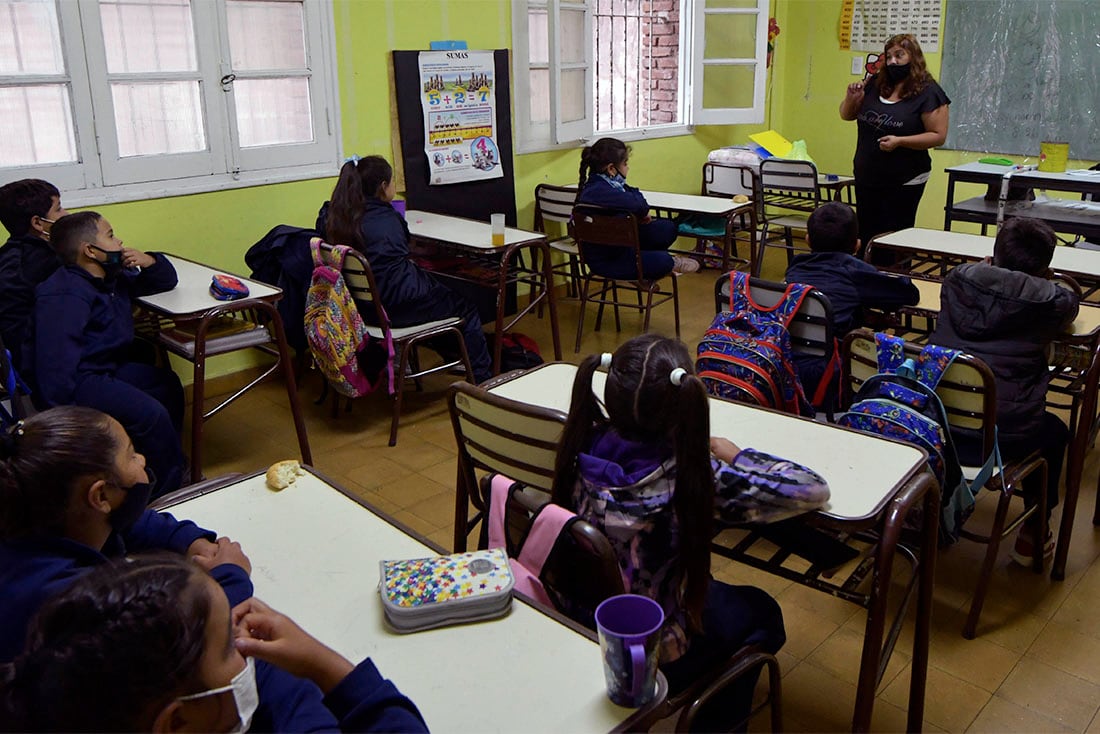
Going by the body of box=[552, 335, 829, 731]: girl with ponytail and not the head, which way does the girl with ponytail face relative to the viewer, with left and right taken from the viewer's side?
facing away from the viewer and to the right of the viewer

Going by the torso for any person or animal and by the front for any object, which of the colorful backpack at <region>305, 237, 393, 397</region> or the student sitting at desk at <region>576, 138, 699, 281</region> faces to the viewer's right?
the student sitting at desk

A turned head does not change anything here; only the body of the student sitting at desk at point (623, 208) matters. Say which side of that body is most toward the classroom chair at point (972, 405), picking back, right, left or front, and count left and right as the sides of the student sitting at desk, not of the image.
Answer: right

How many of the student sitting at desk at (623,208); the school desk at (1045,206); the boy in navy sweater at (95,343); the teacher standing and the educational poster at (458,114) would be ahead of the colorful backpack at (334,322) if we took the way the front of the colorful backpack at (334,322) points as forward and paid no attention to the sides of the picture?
1

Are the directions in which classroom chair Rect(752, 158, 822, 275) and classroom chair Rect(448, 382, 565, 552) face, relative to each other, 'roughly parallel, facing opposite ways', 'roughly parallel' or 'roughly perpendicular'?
roughly parallel

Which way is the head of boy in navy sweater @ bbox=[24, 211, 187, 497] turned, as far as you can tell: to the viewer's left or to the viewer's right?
to the viewer's right

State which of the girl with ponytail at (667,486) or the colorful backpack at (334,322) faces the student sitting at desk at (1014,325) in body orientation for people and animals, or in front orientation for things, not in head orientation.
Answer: the girl with ponytail

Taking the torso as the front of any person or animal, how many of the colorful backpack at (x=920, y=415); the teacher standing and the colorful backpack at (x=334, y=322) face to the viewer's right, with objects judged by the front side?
0

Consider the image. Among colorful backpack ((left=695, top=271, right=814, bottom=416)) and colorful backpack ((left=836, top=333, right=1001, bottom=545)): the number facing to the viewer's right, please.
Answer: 0

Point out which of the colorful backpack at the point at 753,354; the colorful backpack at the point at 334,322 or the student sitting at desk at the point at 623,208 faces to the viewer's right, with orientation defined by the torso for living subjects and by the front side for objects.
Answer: the student sitting at desk

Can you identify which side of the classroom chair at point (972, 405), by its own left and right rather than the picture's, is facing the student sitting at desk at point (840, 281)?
left

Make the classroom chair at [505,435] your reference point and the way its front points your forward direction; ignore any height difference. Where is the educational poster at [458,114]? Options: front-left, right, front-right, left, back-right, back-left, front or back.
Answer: front-left

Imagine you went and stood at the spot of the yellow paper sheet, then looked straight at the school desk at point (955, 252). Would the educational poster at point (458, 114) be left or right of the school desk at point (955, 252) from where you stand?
right

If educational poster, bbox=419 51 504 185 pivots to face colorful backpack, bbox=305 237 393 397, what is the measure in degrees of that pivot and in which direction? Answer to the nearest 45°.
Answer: approximately 45° to its right

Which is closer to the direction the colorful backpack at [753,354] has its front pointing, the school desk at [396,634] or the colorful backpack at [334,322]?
the school desk

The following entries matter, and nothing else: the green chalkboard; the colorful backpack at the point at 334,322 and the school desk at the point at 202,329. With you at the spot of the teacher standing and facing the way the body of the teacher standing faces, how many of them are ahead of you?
2

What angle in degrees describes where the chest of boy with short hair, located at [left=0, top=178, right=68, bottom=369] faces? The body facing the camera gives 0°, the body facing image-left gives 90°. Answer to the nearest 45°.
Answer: approximately 270°

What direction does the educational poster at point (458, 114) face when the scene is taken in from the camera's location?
facing the viewer and to the right of the viewer
